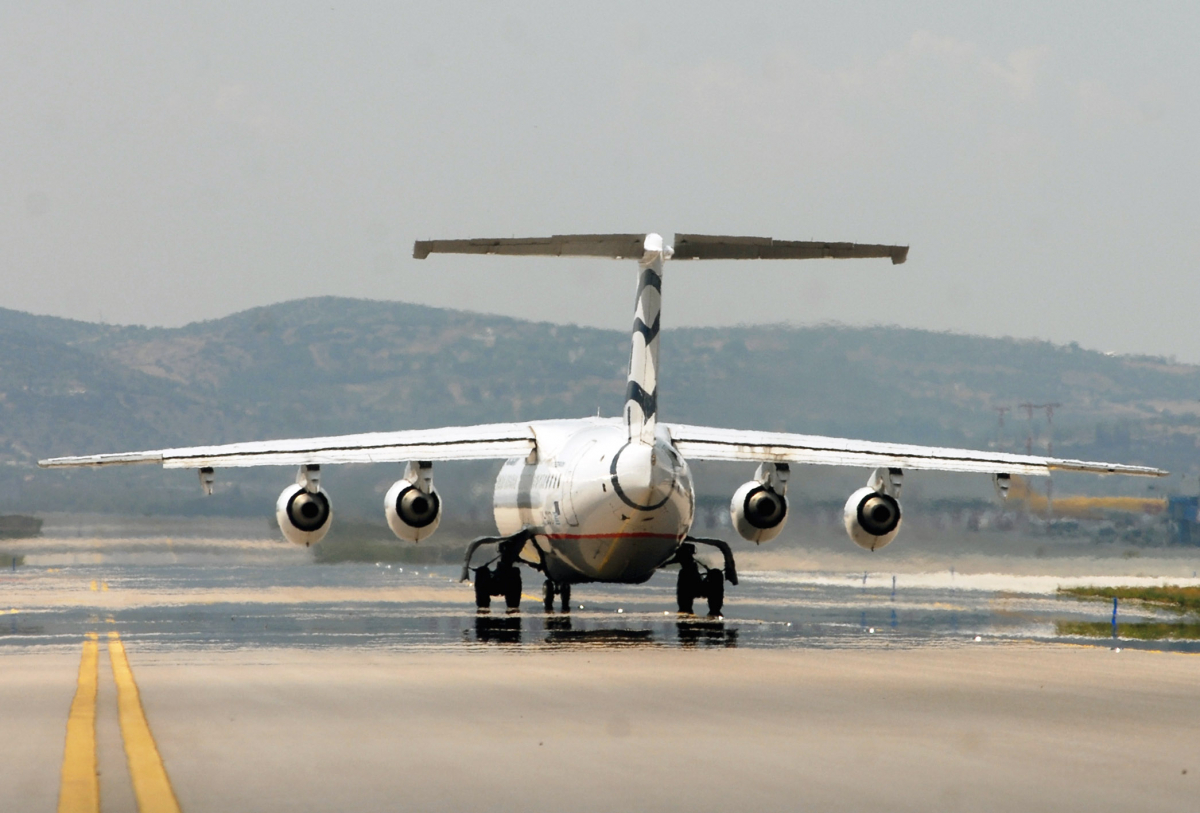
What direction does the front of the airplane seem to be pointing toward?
away from the camera
